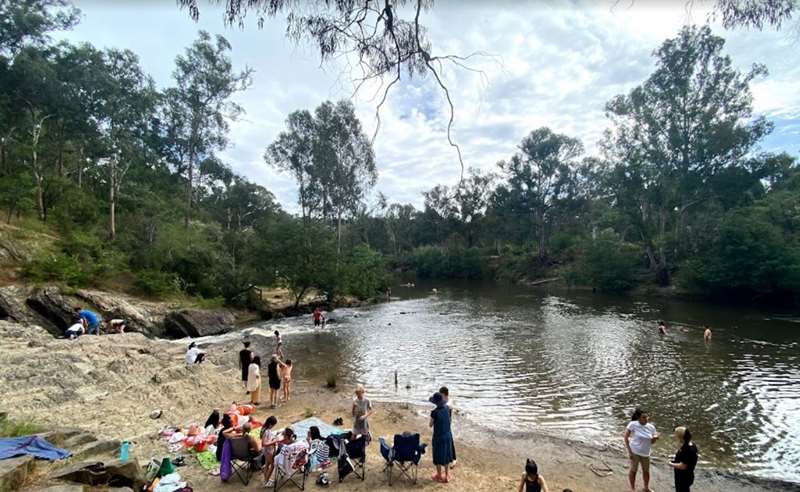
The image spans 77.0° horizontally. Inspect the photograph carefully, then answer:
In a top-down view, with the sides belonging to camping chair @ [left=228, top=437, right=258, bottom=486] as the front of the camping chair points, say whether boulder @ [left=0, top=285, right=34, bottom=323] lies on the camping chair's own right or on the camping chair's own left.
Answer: on the camping chair's own left

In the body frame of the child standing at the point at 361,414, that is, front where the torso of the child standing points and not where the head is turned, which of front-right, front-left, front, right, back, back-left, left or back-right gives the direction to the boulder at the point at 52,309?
back-right

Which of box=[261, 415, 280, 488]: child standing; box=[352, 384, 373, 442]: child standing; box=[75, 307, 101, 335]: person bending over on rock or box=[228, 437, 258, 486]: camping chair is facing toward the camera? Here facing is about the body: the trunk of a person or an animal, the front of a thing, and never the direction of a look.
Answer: box=[352, 384, 373, 442]: child standing

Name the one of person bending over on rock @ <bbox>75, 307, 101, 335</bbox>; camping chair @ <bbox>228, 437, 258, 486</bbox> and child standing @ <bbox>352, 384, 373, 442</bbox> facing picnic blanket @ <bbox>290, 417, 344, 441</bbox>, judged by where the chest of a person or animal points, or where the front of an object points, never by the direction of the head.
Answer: the camping chair

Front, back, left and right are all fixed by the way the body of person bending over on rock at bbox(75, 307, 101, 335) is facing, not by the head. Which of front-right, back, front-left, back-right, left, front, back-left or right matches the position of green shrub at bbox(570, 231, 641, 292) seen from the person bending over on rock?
back

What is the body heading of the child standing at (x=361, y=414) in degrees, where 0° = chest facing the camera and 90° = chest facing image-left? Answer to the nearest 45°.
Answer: approximately 0°

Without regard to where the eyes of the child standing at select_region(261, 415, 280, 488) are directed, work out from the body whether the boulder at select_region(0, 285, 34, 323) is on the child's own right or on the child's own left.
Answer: on the child's own left

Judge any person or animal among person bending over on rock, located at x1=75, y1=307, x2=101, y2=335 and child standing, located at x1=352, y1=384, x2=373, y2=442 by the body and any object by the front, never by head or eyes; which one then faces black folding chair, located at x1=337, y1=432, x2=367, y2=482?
the child standing

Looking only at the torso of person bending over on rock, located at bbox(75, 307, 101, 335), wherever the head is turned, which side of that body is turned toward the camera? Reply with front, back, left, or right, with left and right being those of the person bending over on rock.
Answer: left

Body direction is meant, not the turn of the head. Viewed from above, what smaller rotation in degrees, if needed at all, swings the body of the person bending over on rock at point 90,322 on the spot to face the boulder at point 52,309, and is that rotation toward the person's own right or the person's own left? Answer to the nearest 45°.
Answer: approximately 45° to the person's own right
